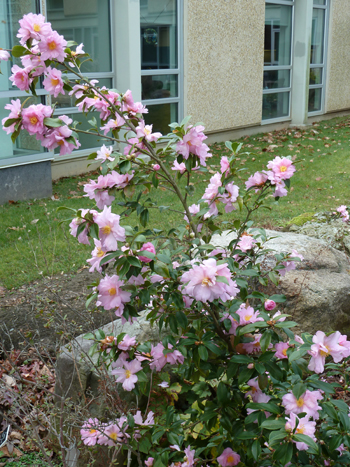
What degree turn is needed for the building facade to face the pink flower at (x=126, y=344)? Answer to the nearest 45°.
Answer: approximately 45° to its right

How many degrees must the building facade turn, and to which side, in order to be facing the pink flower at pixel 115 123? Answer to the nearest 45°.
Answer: approximately 45° to its right

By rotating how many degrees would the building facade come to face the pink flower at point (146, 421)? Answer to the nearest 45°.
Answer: approximately 45° to its right

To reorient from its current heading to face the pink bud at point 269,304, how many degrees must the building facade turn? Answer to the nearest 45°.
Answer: approximately 45° to its right

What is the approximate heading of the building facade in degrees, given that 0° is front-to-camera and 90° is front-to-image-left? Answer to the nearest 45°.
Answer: approximately 315°
